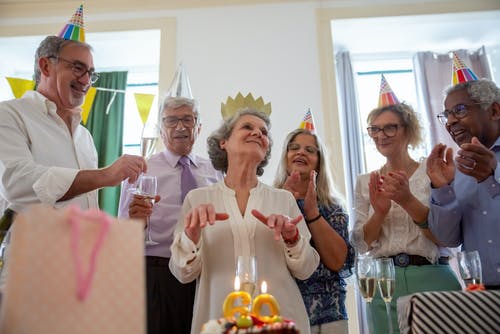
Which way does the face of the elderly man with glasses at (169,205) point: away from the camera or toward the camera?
toward the camera

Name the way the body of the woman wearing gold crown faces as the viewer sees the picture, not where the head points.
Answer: toward the camera

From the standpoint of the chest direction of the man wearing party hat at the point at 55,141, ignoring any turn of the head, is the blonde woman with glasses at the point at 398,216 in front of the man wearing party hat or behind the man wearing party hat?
in front

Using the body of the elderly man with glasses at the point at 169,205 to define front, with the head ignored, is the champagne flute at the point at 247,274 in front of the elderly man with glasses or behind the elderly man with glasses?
in front

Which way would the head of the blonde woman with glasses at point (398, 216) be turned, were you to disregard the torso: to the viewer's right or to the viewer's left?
to the viewer's left

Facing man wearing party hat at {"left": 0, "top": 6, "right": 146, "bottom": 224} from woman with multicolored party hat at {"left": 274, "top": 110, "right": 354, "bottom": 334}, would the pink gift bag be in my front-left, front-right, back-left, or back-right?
front-left

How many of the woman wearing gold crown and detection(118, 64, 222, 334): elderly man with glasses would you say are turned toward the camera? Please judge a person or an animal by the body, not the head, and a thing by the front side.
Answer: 2

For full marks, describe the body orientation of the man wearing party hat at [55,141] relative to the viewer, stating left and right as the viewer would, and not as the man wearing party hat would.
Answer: facing the viewer and to the right of the viewer

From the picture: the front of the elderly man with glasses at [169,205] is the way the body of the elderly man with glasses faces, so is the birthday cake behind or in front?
in front

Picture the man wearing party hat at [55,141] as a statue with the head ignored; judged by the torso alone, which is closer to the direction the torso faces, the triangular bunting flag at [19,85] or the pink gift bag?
the pink gift bag

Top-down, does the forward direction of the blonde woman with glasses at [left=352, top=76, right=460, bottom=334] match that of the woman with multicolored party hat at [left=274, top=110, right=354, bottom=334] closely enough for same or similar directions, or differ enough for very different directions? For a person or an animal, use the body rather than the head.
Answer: same or similar directions

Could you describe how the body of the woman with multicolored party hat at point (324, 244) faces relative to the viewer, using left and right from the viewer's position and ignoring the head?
facing the viewer and to the left of the viewer

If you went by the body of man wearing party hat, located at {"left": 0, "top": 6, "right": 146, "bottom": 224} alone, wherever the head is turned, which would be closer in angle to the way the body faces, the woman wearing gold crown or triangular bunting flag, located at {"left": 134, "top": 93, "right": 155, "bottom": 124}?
the woman wearing gold crown

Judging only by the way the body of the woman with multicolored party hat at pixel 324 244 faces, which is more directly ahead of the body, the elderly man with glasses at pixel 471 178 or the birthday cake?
the birthday cake

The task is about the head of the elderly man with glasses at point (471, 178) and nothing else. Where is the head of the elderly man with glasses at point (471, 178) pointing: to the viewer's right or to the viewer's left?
to the viewer's left

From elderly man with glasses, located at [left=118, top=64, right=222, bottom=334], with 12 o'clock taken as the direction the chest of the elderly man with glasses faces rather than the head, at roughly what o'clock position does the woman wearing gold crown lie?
The woman wearing gold crown is roughly at 11 o'clock from the elderly man with glasses.

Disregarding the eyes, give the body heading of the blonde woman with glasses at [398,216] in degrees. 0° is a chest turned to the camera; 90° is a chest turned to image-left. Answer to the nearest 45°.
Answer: approximately 45°

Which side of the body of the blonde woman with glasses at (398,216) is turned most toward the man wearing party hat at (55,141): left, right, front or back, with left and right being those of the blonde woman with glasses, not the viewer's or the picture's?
front

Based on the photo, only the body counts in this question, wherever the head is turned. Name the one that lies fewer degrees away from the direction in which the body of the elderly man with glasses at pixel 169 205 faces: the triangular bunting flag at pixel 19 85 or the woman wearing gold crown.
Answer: the woman wearing gold crown

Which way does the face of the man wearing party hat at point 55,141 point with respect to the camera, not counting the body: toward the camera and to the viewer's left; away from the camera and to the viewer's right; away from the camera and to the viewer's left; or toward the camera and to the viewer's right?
toward the camera and to the viewer's right
